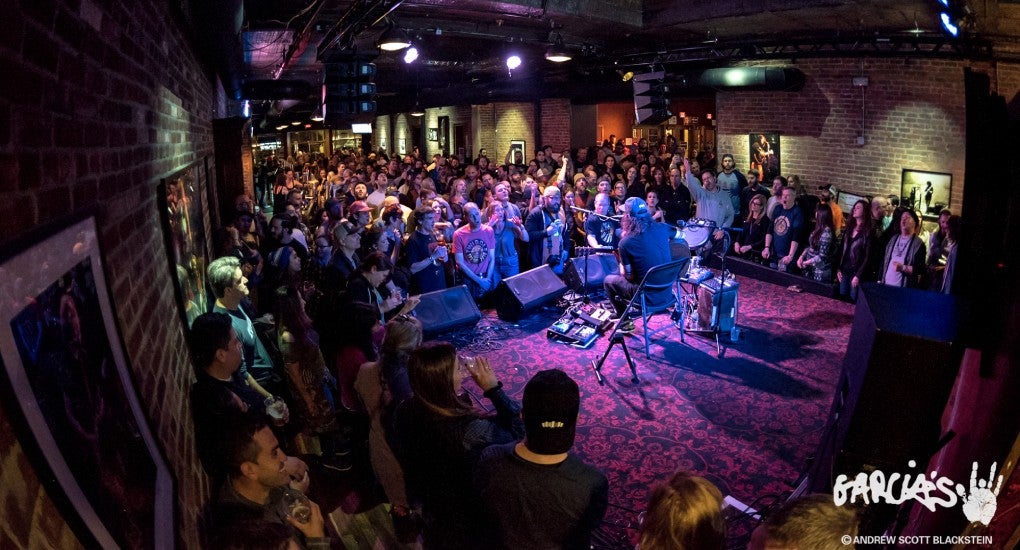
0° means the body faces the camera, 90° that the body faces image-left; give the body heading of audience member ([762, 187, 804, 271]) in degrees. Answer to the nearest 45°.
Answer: approximately 45°

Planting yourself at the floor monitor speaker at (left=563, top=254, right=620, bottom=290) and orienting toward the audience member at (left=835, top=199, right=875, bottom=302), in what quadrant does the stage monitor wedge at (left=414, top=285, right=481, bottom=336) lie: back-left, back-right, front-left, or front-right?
back-right

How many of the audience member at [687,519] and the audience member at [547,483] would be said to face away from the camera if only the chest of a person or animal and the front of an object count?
2

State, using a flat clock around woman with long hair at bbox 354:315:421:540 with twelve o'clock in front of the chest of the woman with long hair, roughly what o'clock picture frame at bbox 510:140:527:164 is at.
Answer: The picture frame is roughly at 11 o'clock from the woman with long hair.

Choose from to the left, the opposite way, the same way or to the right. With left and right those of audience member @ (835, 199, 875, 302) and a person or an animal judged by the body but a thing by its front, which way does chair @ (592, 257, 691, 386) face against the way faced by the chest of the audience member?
to the right

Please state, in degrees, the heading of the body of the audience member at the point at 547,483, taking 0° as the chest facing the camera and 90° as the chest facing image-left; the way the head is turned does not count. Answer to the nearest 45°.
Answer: approximately 180°
